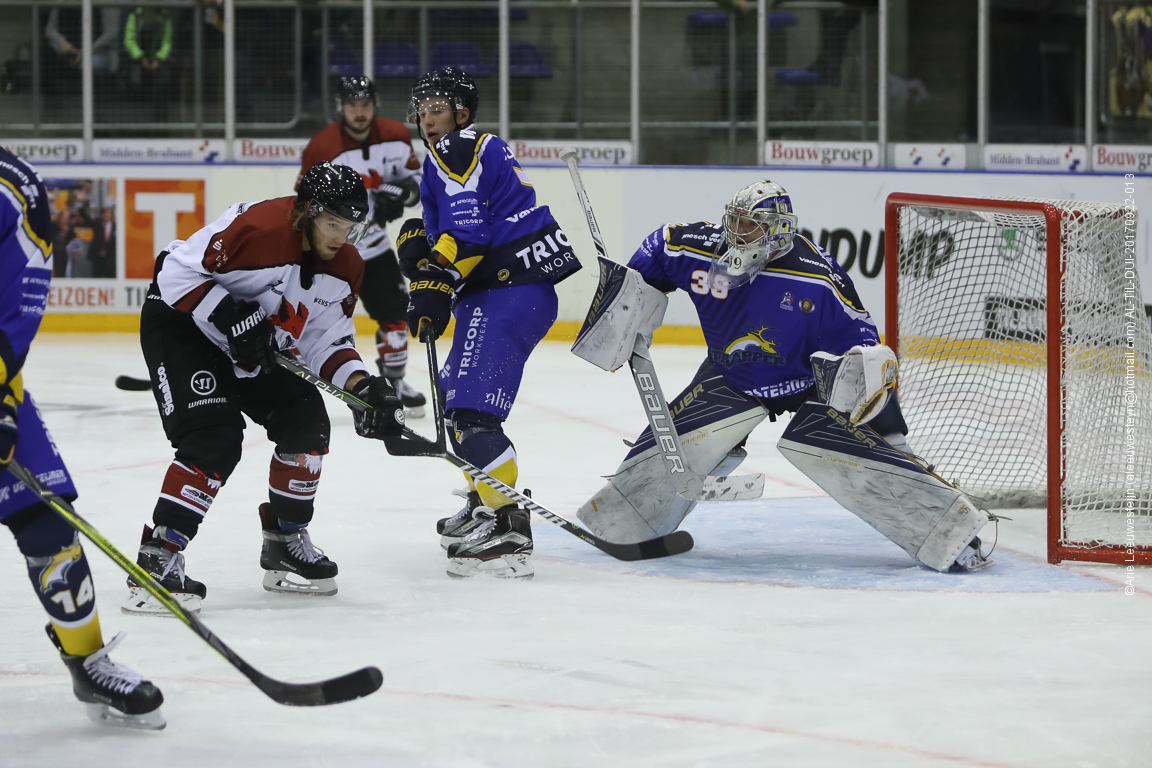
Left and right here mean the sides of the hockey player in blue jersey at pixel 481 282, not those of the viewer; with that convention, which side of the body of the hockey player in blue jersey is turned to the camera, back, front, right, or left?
left

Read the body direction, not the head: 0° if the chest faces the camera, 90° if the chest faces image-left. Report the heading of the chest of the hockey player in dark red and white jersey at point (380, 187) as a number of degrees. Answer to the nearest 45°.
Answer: approximately 0°

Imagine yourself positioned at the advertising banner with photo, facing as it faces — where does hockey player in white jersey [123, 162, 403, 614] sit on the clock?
The hockey player in white jersey is roughly at 12 o'clock from the advertising banner with photo.

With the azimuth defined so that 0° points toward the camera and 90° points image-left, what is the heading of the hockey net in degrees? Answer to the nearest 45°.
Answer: approximately 45°

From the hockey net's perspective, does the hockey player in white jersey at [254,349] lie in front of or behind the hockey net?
in front

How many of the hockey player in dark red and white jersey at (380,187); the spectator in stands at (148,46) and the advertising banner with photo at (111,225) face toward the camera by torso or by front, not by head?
3

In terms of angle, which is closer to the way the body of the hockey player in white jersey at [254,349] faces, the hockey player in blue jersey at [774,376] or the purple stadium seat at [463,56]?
the hockey player in blue jersey
